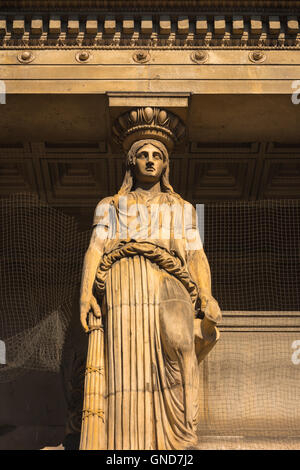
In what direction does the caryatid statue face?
toward the camera
